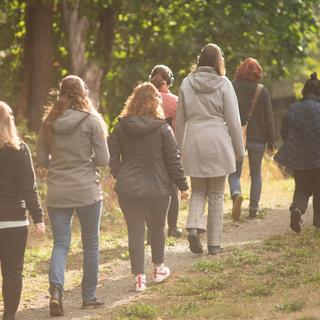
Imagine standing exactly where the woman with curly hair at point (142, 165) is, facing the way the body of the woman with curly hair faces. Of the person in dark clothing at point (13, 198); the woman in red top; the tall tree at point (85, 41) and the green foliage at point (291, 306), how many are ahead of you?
2

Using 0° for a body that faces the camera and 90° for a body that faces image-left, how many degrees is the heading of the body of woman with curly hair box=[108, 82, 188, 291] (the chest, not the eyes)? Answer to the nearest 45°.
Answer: approximately 180°

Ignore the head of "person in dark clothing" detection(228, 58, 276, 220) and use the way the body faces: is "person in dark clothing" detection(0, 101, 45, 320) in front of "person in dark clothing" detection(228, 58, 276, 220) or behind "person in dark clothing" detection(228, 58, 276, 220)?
behind

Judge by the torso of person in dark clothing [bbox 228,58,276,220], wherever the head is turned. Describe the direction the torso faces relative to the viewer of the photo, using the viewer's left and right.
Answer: facing away from the viewer

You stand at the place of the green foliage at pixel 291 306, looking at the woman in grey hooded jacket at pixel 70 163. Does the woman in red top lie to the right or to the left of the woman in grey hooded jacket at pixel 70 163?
right

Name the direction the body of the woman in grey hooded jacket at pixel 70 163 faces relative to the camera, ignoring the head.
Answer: away from the camera

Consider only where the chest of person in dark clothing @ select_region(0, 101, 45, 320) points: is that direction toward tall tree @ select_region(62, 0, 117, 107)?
yes

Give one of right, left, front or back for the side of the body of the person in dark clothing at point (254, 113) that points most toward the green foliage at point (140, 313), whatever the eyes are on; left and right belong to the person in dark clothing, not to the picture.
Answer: back

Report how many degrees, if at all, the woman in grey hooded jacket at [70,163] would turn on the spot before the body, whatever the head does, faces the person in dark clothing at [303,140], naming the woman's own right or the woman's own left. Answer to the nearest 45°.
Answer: approximately 45° to the woman's own right

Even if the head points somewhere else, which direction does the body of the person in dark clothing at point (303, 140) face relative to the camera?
away from the camera
